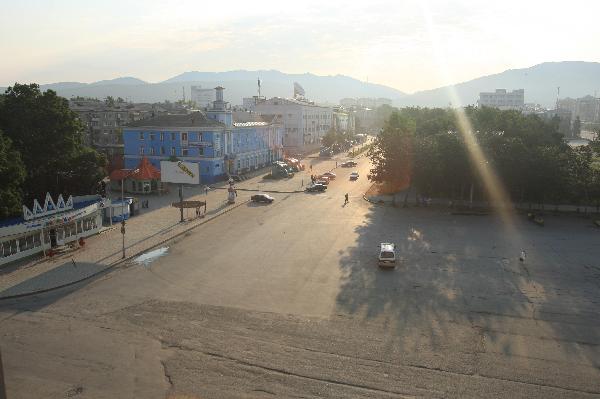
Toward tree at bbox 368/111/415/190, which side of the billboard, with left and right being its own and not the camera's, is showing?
left

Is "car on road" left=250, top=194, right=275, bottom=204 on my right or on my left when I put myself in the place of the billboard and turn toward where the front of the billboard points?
on my left

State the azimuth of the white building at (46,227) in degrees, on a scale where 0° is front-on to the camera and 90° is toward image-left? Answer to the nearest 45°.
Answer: approximately 315°

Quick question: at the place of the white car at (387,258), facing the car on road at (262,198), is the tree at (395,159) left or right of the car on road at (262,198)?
right

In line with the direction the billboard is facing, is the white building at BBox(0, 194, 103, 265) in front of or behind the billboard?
in front

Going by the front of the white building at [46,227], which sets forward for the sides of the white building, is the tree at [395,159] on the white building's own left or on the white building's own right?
on the white building's own left

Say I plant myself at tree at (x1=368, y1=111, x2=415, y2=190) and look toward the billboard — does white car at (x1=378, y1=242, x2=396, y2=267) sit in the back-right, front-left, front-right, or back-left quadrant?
front-left

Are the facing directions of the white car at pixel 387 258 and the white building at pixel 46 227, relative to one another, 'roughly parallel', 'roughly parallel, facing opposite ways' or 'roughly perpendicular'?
roughly perpendicular

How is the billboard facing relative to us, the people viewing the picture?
facing the viewer
